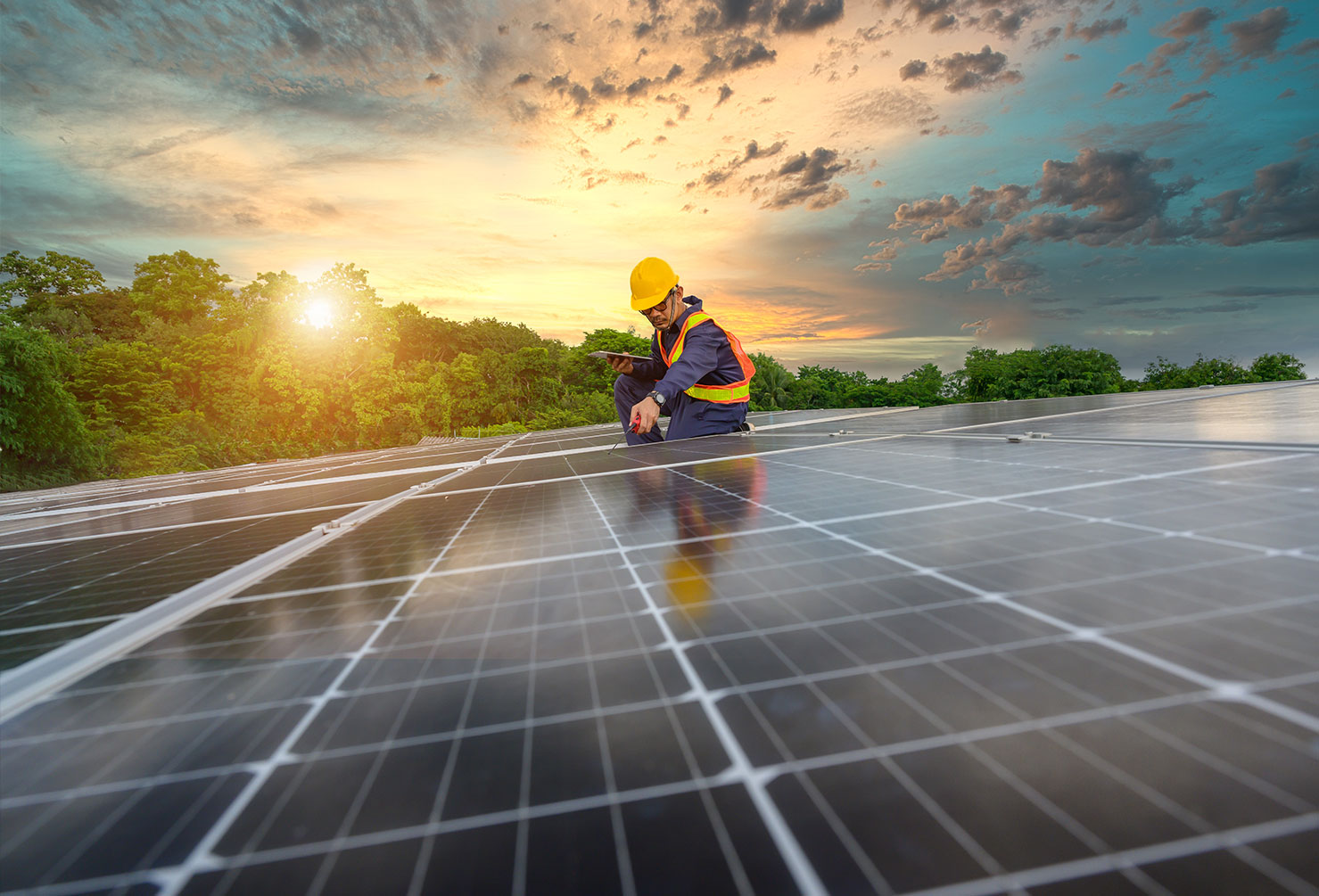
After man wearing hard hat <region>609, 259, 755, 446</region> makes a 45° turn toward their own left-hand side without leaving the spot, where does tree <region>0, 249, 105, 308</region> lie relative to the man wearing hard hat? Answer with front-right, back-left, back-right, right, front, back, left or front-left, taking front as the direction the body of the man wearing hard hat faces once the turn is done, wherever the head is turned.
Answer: back-right

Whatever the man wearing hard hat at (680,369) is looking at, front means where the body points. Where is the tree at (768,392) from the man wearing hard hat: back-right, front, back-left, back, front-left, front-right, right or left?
back-right

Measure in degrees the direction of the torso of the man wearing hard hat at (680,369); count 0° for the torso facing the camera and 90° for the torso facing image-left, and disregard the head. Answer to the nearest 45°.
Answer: approximately 45°

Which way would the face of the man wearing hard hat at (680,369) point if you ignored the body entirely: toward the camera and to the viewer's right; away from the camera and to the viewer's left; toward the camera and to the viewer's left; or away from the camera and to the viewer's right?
toward the camera and to the viewer's left

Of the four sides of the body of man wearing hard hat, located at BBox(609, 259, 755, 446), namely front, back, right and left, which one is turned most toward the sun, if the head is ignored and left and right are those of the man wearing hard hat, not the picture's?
right

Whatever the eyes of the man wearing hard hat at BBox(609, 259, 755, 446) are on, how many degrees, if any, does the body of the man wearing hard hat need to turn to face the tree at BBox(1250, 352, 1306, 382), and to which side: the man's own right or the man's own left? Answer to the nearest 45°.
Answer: approximately 180°

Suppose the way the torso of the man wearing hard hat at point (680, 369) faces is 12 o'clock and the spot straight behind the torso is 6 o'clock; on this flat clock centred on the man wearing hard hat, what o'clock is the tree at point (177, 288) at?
The tree is roughly at 3 o'clock from the man wearing hard hat.

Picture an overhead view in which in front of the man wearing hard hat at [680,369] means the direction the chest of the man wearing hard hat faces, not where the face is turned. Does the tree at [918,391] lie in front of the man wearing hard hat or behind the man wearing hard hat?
behind
